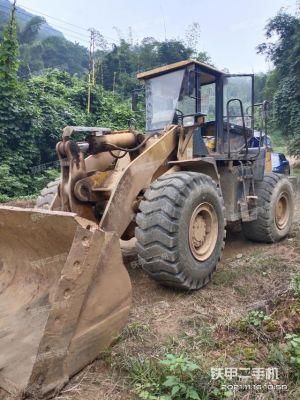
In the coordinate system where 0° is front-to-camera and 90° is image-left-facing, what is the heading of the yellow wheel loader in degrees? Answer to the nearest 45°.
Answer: approximately 45°
